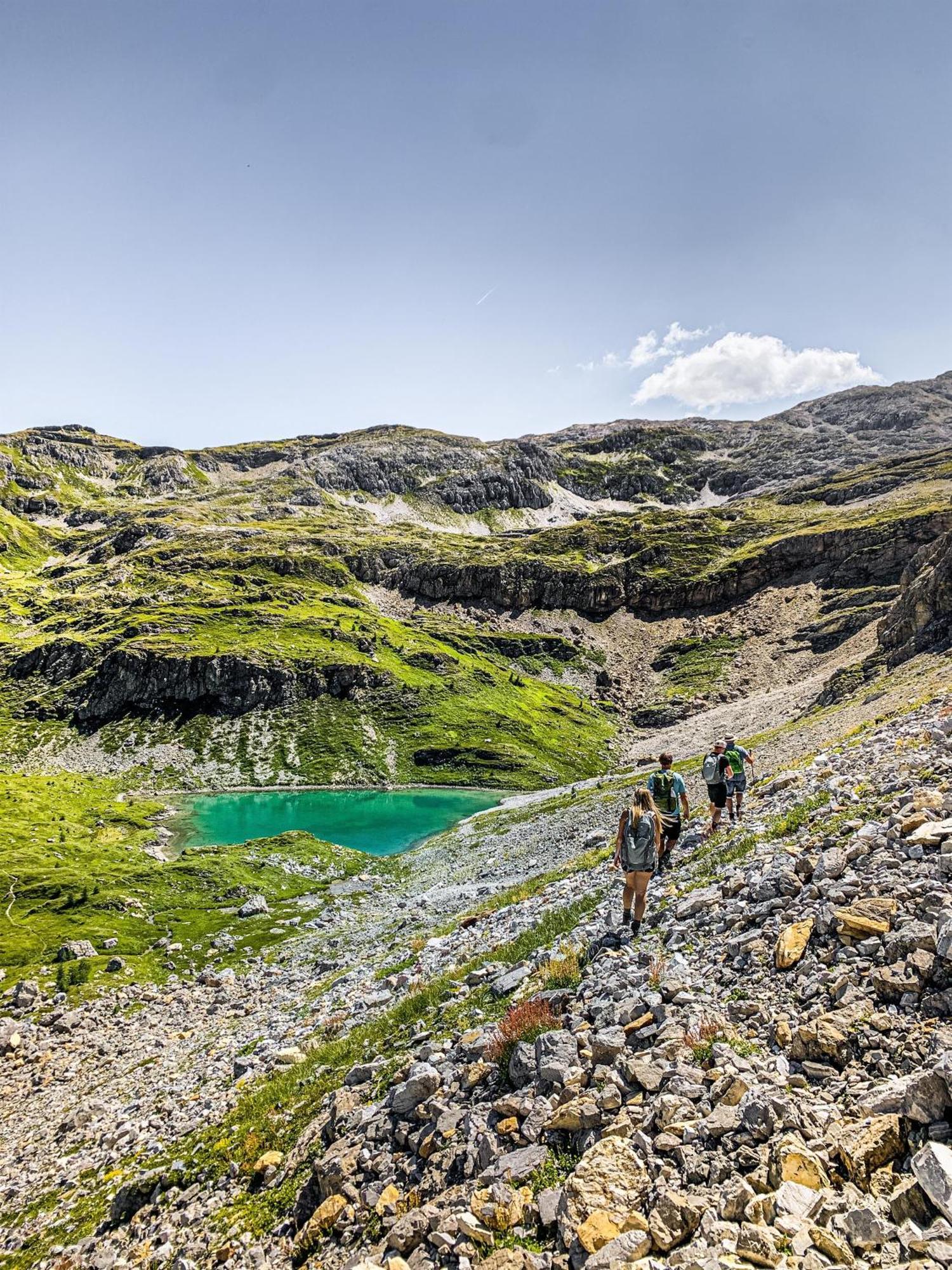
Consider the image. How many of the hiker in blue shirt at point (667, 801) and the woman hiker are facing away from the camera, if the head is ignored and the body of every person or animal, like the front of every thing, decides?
2

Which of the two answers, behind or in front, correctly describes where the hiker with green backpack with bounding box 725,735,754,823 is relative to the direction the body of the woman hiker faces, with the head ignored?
in front

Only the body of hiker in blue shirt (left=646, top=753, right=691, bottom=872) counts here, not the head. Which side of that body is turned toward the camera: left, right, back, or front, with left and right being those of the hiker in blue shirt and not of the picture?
back

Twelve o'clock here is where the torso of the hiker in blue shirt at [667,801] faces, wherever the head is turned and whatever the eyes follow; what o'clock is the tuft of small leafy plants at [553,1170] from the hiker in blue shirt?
The tuft of small leafy plants is roughly at 6 o'clock from the hiker in blue shirt.

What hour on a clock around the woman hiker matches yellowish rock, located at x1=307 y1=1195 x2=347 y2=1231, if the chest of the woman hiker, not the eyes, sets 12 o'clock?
The yellowish rock is roughly at 7 o'clock from the woman hiker.

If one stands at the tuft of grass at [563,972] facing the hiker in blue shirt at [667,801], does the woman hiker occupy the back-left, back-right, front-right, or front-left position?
front-right

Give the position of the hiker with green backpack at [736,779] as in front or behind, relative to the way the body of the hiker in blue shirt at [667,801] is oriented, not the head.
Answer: in front

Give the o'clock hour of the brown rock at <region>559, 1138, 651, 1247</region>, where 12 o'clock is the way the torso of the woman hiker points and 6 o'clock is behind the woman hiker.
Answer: The brown rock is roughly at 6 o'clock from the woman hiker.

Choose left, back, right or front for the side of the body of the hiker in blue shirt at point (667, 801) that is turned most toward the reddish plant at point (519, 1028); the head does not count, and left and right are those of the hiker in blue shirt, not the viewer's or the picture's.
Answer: back

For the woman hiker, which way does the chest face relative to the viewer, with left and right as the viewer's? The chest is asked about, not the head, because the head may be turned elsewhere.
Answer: facing away from the viewer

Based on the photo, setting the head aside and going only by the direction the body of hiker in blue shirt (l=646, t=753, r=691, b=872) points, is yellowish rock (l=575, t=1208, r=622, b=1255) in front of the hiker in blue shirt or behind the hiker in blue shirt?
behind

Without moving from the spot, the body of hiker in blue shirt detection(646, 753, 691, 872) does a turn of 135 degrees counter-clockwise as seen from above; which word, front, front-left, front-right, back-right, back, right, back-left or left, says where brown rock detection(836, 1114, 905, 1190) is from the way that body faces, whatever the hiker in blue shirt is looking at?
front-left

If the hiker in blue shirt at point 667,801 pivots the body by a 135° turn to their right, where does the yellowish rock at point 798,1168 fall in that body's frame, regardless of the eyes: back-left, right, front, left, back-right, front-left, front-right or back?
front-right

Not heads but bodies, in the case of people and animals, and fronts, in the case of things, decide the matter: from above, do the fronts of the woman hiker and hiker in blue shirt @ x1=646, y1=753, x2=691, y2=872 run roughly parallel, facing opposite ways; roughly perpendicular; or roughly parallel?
roughly parallel
